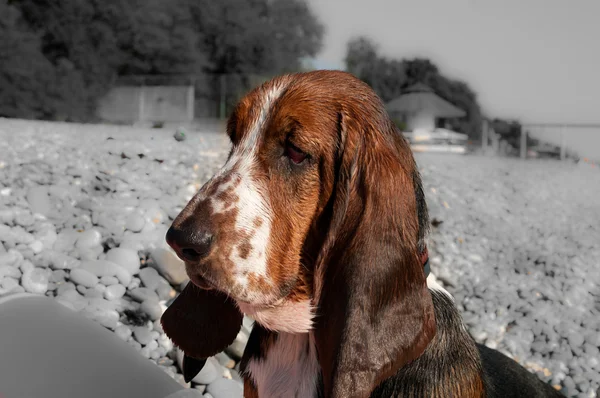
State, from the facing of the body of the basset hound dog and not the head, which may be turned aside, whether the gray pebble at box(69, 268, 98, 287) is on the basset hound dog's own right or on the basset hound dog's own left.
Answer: on the basset hound dog's own right

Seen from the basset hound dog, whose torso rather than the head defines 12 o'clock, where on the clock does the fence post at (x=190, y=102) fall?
The fence post is roughly at 4 o'clock from the basset hound dog.

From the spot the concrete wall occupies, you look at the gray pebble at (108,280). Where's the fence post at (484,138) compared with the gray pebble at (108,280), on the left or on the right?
left

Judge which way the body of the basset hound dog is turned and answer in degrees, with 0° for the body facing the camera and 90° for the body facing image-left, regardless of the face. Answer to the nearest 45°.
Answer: approximately 45°

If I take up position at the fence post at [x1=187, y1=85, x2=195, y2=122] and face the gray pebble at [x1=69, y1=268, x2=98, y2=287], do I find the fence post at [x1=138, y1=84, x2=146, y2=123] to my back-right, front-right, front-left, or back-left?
back-right

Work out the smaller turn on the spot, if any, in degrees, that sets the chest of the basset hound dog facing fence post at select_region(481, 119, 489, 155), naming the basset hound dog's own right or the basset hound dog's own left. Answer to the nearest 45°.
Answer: approximately 135° to the basset hound dog's own right

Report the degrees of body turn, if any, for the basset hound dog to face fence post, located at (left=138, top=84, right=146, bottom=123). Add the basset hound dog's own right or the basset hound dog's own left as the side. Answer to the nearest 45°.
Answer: approximately 135° to the basset hound dog's own right

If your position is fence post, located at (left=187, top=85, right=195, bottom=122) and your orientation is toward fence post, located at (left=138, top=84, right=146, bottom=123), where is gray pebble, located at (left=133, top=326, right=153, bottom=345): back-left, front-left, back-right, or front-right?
back-left
